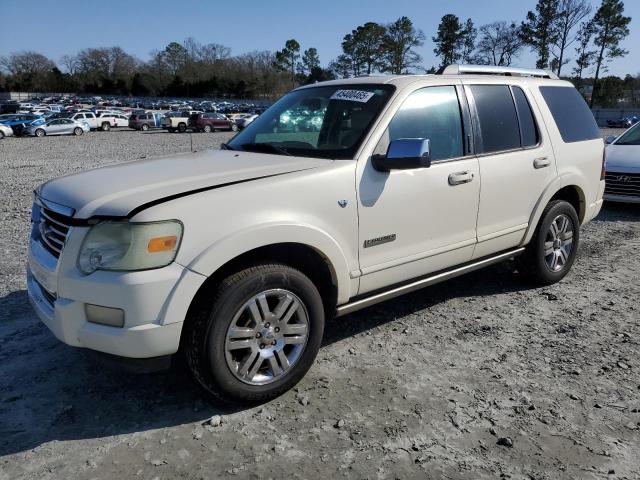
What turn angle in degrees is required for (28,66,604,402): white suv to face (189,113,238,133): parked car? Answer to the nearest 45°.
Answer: approximately 135° to its right

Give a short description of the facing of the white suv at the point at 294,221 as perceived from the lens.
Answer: facing the viewer and to the left of the viewer

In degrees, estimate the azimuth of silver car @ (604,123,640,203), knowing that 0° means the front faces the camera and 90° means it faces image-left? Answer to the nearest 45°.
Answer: approximately 45°

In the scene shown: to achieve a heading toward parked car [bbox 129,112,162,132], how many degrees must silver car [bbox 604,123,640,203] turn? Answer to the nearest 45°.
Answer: approximately 90° to its right

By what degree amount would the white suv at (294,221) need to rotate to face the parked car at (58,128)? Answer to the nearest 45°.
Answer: approximately 90° to its right

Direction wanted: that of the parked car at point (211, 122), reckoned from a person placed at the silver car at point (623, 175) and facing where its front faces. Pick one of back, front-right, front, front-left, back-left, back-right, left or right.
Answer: right

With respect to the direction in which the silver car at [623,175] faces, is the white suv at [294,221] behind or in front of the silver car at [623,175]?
in front

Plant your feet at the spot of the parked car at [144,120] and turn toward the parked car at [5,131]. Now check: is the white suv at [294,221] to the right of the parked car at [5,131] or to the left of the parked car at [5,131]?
left

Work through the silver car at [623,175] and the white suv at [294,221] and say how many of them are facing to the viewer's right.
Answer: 0

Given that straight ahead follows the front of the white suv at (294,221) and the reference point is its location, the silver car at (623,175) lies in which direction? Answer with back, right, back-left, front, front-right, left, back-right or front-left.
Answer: back

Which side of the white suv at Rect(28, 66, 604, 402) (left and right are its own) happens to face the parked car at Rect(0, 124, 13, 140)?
right

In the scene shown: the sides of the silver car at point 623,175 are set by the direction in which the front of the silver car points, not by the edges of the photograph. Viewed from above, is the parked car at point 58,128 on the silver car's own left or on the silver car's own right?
on the silver car's own right
